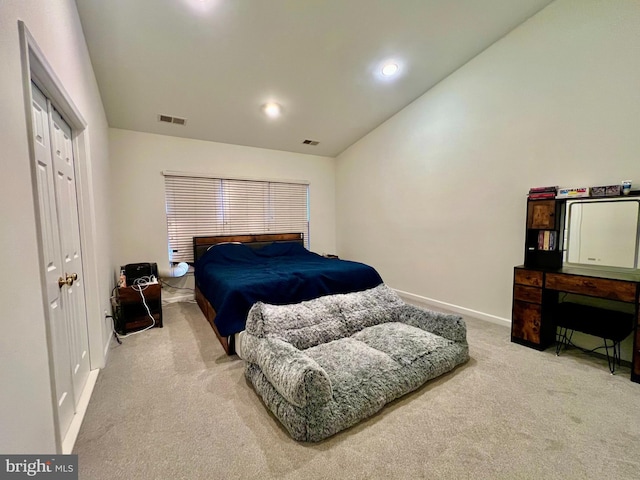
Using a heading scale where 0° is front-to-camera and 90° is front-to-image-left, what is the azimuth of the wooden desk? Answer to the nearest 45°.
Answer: approximately 45°

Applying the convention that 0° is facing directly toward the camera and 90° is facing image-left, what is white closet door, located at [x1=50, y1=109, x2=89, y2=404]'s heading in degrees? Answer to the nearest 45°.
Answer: approximately 270°

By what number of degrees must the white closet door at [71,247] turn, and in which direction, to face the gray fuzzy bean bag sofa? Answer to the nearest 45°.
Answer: approximately 45° to its right

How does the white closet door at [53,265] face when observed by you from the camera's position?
facing to the right of the viewer

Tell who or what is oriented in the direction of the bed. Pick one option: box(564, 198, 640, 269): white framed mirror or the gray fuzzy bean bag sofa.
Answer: the white framed mirror

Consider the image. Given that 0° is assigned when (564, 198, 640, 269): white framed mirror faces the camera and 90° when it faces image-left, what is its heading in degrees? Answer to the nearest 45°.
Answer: approximately 45°

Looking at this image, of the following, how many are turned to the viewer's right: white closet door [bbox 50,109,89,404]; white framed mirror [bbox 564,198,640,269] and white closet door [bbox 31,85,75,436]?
2
